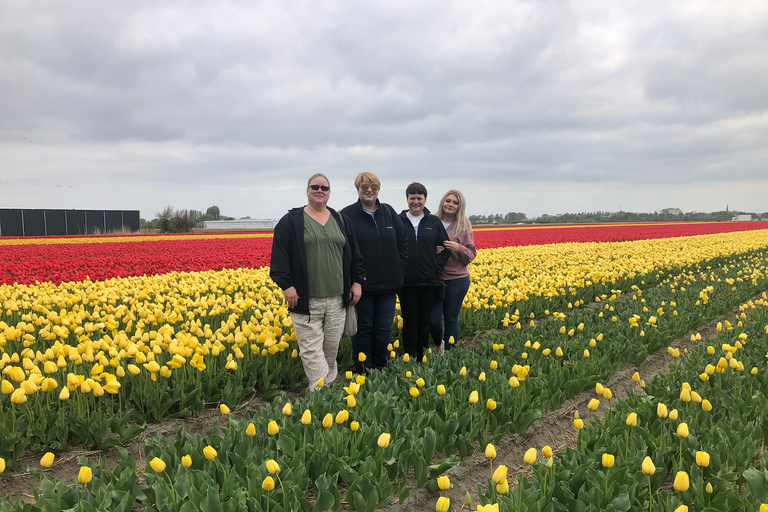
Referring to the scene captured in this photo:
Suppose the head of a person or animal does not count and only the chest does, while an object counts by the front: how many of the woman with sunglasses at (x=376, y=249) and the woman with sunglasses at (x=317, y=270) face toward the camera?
2

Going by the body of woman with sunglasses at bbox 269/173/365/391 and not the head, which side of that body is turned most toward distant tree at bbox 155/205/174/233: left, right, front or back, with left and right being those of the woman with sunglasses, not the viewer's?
back

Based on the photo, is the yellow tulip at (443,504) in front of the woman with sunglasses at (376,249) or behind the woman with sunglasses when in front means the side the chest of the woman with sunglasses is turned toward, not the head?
in front

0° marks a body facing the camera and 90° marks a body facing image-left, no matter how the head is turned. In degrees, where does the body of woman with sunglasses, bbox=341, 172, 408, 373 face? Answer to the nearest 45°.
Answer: approximately 0°

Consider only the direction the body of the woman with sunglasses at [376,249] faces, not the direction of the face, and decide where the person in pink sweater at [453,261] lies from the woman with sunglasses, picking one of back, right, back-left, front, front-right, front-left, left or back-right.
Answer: back-left

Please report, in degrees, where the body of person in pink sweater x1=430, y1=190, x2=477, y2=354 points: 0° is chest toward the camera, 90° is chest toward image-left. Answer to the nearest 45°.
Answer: approximately 45°

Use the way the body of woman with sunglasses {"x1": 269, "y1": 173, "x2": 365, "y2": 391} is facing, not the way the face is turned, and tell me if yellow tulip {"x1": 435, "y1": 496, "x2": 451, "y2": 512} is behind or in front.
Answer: in front

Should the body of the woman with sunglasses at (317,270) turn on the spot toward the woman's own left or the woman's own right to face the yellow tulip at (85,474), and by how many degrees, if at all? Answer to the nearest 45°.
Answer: approximately 45° to the woman's own right

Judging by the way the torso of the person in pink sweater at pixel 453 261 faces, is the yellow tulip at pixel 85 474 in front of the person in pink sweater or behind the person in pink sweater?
in front

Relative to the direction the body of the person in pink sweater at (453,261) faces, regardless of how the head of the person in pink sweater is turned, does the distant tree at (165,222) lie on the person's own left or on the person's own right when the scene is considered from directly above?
on the person's own right

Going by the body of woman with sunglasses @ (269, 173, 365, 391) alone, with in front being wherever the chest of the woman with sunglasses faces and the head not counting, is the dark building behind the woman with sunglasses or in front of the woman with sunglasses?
behind
